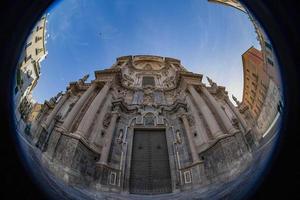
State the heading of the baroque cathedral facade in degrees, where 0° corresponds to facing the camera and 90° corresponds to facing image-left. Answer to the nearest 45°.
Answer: approximately 0°

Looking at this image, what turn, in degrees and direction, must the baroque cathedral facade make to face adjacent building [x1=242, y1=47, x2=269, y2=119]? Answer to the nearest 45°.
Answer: approximately 45° to its left
